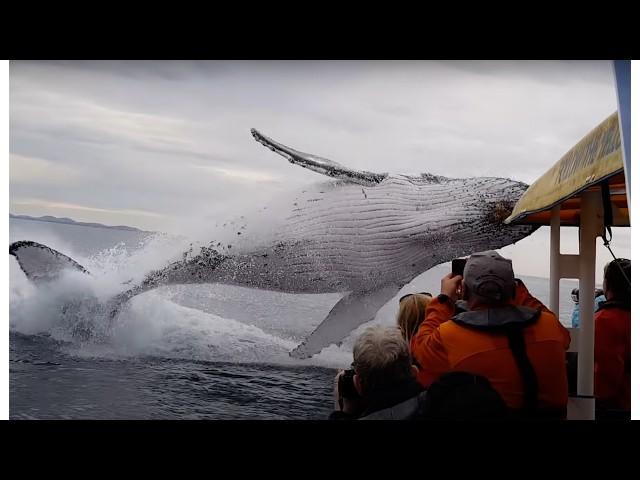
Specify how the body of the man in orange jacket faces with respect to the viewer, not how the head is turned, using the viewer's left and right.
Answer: facing away from the viewer

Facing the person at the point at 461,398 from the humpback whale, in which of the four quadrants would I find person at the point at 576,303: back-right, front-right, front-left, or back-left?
front-left

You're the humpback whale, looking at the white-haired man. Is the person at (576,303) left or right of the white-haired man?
left

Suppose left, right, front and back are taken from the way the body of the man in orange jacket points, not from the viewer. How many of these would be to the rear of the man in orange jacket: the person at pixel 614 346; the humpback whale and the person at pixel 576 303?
0

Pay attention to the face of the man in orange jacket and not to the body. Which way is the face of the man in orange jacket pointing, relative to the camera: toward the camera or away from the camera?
away from the camera

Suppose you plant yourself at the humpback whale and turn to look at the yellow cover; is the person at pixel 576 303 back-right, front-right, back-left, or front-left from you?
front-left

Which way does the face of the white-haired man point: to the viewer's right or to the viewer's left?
to the viewer's left

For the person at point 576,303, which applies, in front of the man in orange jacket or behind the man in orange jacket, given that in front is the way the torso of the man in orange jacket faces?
in front

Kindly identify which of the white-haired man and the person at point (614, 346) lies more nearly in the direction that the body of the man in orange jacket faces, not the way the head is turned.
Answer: the person

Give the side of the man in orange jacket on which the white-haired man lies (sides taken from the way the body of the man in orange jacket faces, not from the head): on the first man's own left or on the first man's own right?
on the first man's own left

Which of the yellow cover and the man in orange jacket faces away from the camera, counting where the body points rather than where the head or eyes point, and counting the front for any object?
the man in orange jacket
